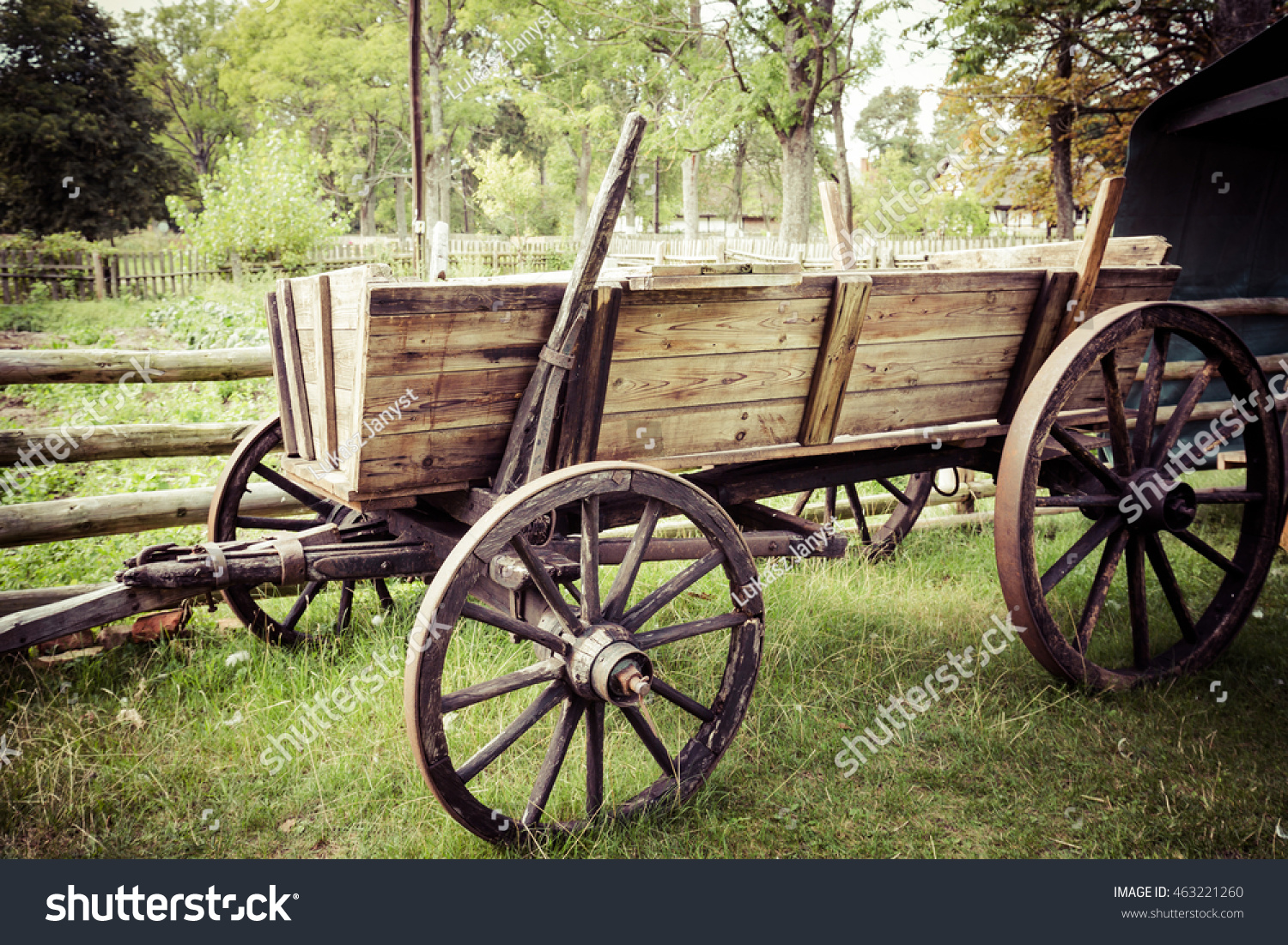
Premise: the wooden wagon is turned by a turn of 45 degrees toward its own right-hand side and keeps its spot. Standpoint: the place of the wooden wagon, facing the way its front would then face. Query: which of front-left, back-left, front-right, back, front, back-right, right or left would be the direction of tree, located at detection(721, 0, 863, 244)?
right

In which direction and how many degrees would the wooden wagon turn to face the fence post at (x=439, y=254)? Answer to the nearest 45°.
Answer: approximately 90° to its right

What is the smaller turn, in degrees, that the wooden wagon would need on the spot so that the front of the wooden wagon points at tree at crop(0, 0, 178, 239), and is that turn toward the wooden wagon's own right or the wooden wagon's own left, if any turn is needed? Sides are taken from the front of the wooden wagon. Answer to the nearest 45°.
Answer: approximately 90° to the wooden wagon's own right

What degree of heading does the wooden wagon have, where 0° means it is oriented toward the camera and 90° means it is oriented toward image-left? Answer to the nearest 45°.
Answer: approximately 45°

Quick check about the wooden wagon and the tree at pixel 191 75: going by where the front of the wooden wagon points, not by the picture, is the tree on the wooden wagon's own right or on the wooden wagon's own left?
on the wooden wagon's own right

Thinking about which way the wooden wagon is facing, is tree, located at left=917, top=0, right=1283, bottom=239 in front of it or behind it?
behind

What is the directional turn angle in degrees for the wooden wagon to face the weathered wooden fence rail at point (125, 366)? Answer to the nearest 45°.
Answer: approximately 90° to its right
